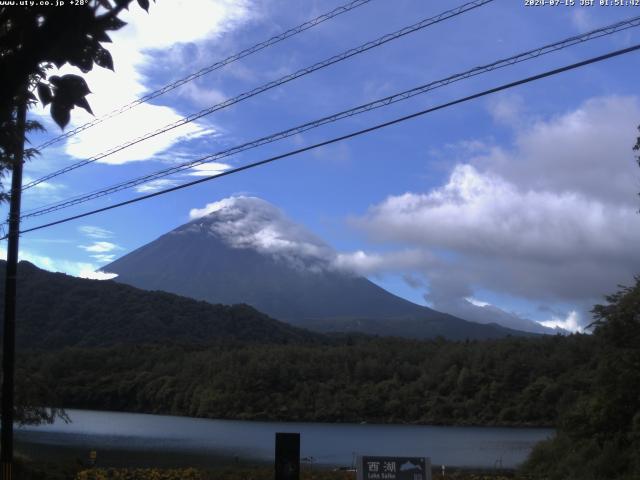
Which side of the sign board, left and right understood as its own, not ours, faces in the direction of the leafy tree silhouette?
front

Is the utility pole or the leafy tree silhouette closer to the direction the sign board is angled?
the leafy tree silhouette

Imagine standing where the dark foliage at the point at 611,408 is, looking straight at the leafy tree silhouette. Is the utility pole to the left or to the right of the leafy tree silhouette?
right

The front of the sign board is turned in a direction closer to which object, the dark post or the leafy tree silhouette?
the leafy tree silhouette

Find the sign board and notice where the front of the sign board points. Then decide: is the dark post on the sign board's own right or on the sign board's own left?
on the sign board's own right

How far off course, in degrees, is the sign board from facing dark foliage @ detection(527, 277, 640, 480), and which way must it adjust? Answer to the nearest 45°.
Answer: approximately 135° to its left

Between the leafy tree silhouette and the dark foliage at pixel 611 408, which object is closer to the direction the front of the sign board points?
the leafy tree silhouette

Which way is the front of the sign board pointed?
toward the camera
